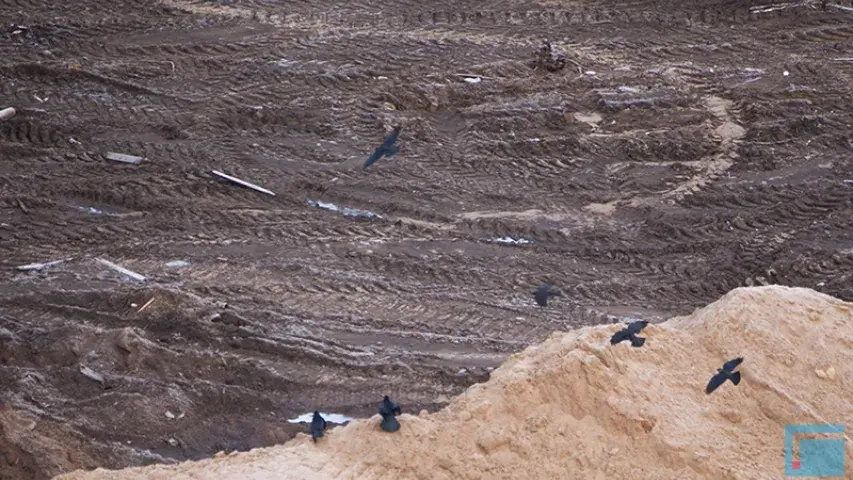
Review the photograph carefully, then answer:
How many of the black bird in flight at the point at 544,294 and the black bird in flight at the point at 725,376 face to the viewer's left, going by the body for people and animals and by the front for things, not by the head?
2

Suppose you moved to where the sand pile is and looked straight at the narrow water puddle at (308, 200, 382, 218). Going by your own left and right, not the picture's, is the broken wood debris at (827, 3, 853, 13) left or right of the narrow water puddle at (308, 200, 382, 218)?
right

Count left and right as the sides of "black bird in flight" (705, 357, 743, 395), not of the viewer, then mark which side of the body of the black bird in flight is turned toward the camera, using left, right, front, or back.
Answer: left

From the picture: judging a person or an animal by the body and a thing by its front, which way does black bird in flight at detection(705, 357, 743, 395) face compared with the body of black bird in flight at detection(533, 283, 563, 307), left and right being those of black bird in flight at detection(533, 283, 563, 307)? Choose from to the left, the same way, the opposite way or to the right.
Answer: the same way

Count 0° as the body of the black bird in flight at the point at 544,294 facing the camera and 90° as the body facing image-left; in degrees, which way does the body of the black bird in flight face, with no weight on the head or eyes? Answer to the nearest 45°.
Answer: approximately 90°

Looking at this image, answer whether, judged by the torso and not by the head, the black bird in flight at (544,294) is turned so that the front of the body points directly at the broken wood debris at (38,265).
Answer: yes
